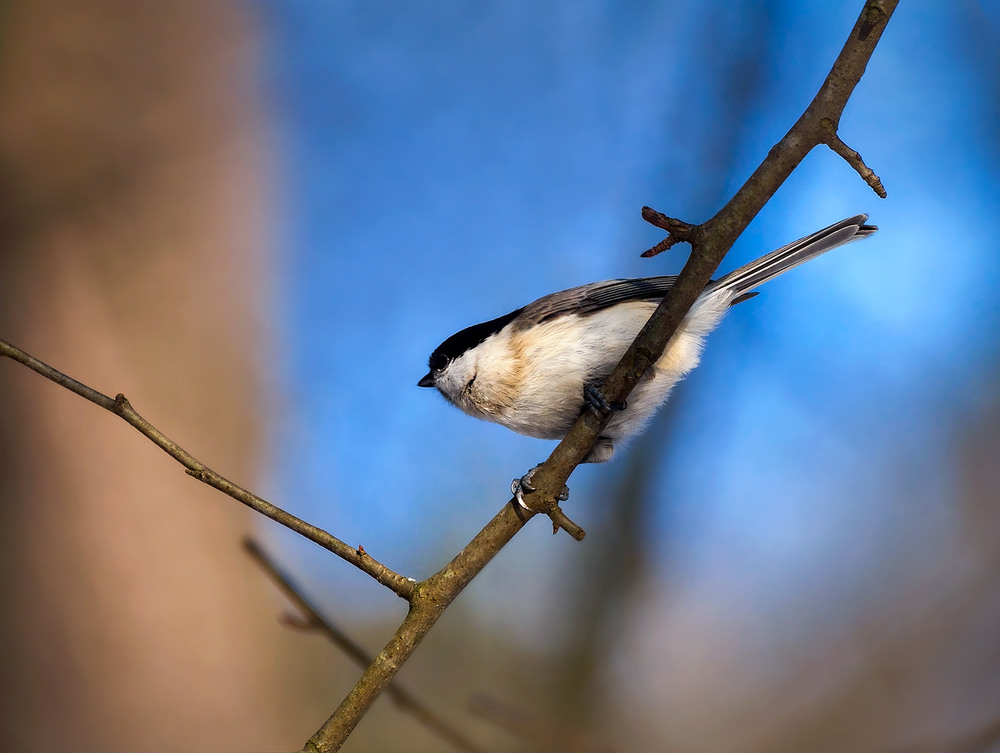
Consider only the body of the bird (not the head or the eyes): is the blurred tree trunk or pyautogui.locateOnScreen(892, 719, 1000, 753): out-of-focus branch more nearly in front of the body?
the blurred tree trunk

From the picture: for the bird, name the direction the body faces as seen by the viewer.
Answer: to the viewer's left

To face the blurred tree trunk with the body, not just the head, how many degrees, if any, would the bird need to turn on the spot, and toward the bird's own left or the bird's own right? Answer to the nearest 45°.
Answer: approximately 45° to the bird's own right

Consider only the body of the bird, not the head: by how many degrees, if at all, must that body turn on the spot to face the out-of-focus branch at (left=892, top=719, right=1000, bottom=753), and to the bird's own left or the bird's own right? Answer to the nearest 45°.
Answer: approximately 180°
